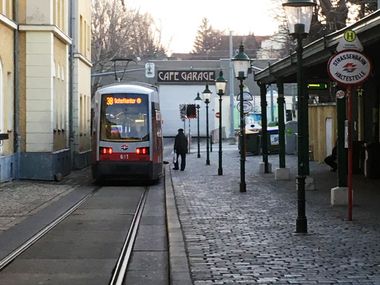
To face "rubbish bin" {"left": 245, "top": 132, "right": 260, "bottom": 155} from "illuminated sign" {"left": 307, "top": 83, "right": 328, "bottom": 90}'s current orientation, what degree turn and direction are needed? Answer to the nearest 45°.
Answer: approximately 180°

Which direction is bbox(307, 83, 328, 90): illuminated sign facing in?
toward the camera

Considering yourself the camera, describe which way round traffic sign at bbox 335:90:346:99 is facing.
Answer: facing the viewer

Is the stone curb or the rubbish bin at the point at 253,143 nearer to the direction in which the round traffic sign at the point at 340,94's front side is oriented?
the stone curb

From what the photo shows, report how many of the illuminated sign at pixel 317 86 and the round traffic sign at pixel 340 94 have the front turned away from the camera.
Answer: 0

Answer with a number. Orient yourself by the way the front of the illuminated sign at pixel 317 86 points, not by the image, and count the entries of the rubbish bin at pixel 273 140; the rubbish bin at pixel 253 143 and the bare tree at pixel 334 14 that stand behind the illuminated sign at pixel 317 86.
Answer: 3

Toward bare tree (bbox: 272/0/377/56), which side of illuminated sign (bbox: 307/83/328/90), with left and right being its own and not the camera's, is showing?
back

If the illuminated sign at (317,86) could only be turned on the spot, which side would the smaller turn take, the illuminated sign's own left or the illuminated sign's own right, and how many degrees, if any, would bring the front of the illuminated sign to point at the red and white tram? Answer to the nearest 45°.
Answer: approximately 90° to the illuminated sign's own right
